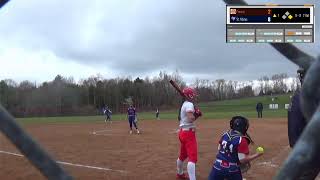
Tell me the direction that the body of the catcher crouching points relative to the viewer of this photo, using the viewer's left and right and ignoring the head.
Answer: facing away from the viewer and to the right of the viewer

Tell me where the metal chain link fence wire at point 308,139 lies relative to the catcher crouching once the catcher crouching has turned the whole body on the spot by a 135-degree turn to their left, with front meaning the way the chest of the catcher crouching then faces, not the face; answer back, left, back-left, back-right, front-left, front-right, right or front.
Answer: left
